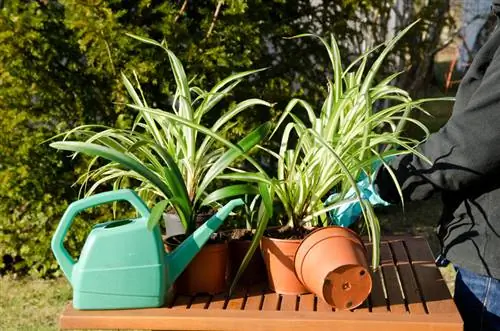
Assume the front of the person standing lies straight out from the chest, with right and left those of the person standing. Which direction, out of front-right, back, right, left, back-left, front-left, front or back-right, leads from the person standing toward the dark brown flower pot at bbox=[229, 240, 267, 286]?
front

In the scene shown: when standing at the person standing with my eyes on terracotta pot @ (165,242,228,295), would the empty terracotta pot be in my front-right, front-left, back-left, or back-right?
front-left

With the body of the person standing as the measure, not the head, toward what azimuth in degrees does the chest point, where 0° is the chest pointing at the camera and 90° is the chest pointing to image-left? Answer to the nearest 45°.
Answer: approximately 90°

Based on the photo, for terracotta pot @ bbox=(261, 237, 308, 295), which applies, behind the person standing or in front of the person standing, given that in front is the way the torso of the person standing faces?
in front

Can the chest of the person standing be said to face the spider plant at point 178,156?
yes
